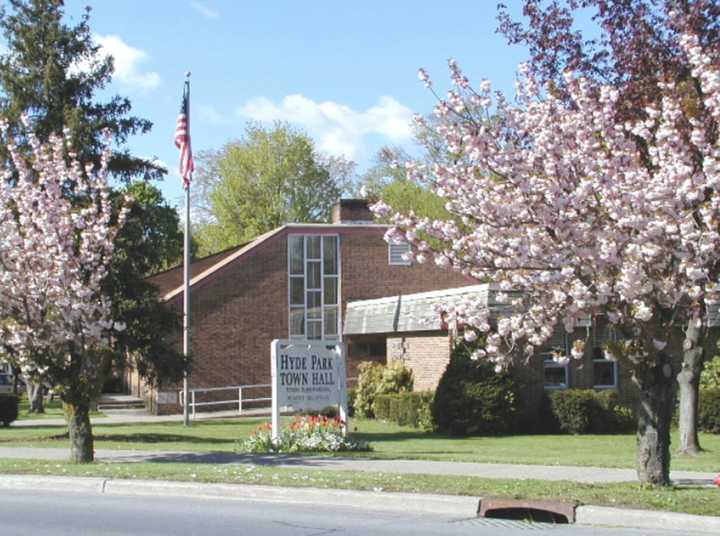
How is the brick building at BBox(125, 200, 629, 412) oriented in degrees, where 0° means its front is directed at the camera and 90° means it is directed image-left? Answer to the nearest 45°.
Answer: approximately 0°

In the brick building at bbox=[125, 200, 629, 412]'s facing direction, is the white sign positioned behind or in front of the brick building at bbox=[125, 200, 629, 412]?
in front

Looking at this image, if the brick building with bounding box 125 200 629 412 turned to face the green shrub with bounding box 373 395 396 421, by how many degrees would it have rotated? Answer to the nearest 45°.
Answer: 0° — it already faces it

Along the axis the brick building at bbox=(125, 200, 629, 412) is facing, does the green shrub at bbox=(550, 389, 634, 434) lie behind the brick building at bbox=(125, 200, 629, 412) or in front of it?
in front

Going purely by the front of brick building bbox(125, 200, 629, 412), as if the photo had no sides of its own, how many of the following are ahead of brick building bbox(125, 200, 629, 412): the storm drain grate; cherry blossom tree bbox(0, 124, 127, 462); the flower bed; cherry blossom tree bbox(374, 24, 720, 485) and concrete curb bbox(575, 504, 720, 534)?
5

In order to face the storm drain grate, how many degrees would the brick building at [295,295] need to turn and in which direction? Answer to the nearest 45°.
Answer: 0° — it already faces it

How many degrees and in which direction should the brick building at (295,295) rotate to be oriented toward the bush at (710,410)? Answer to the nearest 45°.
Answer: approximately 45° to its left

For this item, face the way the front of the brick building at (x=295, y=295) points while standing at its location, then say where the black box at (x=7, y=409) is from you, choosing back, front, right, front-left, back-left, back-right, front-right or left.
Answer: front-right

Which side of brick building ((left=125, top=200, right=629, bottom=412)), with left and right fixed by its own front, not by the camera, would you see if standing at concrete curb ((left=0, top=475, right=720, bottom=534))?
front

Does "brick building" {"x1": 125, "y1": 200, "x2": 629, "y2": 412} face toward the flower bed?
yes

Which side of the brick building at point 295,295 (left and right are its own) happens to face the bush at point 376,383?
front
